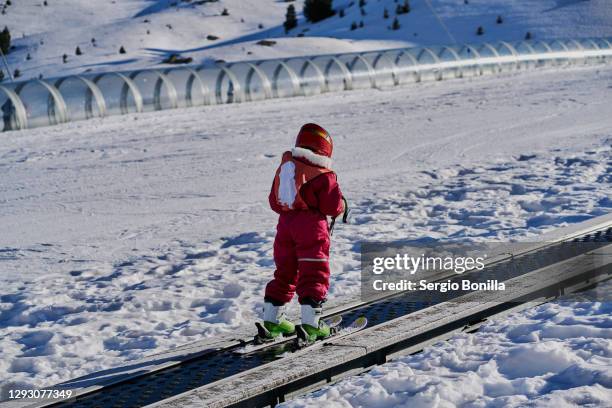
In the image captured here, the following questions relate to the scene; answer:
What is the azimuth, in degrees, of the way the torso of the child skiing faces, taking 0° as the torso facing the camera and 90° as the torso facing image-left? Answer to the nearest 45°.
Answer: approximately 225°

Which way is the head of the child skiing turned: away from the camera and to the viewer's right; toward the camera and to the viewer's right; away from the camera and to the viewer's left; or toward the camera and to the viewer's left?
away from the camera and to the viewer's right

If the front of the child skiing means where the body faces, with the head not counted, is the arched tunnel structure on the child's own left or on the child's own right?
on the child's own left
